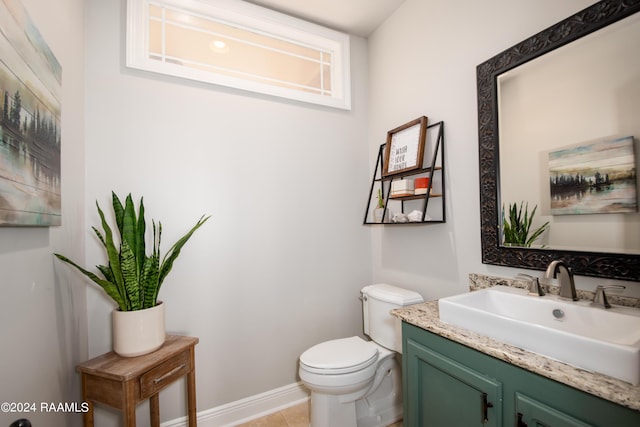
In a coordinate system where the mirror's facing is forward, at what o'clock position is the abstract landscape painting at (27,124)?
The abstract landscape painting is roughly at 12 o'clock from the mirror.

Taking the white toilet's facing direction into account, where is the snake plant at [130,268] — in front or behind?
in front

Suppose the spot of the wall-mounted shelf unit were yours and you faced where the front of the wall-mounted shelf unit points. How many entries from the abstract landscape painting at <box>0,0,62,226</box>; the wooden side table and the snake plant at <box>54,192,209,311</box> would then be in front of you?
3

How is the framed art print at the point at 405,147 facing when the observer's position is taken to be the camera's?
facing the viewer and to the left of the viewer

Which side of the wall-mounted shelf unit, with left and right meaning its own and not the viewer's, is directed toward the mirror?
left

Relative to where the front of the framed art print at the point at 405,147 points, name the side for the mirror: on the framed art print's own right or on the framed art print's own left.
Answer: on the framed art print's own left

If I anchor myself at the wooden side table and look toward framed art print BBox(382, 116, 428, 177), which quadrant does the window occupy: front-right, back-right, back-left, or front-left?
front-left

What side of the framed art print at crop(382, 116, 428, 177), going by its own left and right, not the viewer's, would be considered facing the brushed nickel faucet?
left

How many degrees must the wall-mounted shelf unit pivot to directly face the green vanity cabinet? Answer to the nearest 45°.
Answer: approximately 45° to its left

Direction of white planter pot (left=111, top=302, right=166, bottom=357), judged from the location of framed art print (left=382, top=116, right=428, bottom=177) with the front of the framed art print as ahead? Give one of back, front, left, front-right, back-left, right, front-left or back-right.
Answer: front

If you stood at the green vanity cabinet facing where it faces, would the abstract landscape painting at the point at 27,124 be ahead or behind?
ahead

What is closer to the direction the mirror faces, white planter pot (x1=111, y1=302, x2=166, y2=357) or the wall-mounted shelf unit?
the white planter pot

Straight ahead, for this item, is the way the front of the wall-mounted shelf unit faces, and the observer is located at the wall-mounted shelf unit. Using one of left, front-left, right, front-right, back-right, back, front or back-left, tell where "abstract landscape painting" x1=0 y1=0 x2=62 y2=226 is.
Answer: front

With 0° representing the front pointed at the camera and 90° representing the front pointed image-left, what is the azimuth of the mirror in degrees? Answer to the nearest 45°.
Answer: approximately 45°
